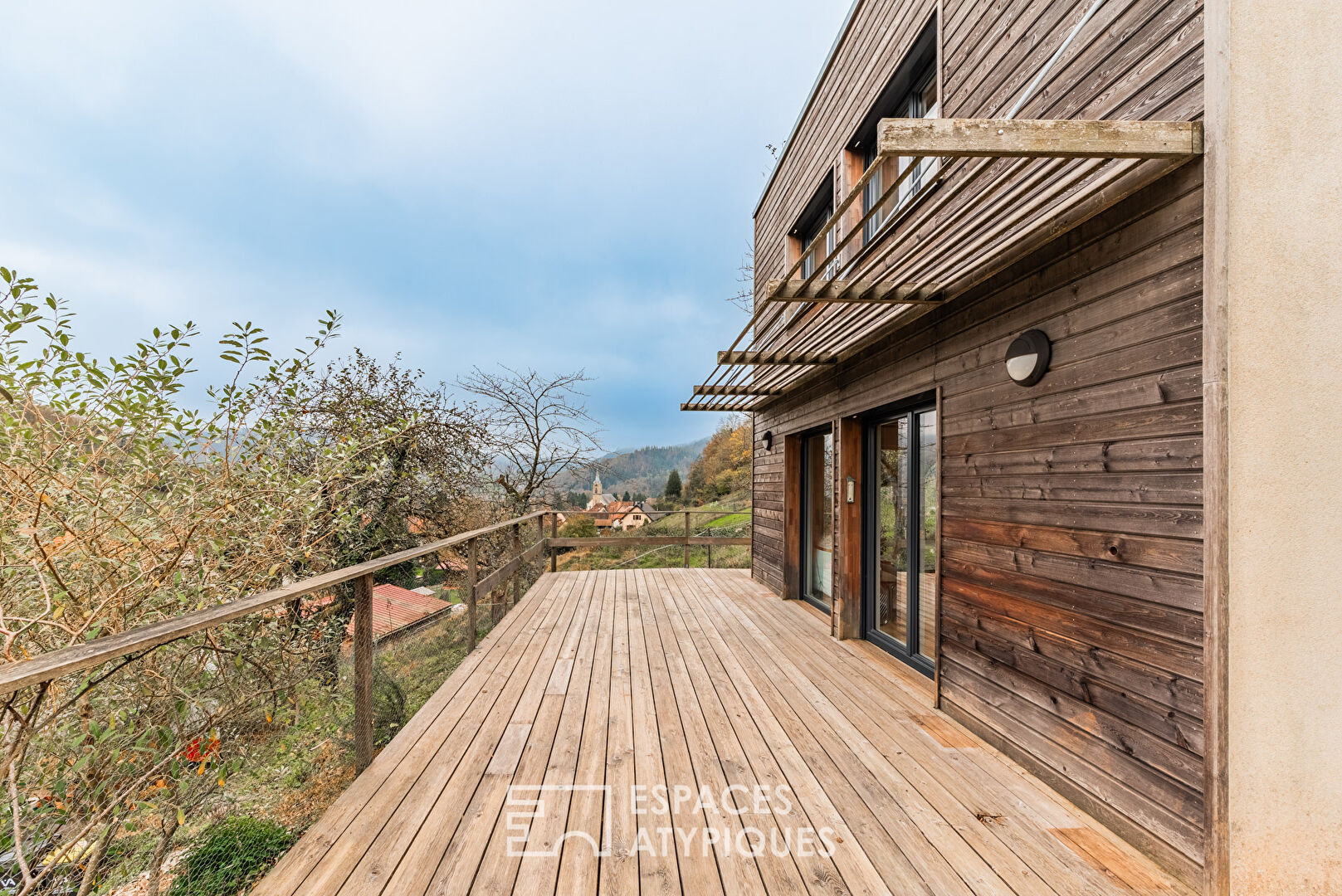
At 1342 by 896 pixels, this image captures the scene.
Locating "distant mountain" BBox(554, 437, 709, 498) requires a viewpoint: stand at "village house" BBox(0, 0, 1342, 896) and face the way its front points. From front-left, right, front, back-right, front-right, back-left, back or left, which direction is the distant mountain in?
right

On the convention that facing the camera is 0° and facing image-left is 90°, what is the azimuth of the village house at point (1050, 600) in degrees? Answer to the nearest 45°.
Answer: approximately 90°

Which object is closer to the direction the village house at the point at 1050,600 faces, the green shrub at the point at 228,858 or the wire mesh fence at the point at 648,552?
the green shrub

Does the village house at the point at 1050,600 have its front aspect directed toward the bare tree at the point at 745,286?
no

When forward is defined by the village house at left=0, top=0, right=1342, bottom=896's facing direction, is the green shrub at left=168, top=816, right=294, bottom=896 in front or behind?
in front

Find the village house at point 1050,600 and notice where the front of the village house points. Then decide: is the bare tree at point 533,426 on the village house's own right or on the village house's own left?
on the village house's own right

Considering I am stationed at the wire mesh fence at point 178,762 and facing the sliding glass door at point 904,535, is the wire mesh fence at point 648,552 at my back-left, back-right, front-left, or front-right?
front-left
